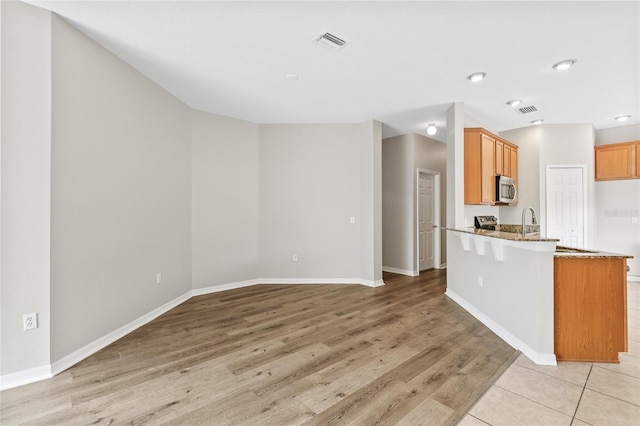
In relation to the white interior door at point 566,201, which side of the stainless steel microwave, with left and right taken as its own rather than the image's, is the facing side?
left

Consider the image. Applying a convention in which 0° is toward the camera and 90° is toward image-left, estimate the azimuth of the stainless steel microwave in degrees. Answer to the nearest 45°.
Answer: approximately 315°

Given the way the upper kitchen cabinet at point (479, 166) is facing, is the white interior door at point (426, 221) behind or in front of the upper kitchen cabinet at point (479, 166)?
behind

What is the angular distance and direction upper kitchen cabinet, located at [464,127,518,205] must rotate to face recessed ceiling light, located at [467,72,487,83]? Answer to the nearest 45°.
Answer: approximately 45° to its right

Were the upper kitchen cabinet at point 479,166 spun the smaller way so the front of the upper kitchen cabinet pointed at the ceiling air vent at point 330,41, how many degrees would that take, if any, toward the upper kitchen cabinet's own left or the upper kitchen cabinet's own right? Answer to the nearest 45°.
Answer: approximately 45° to the upper kitchen cabinet's own right

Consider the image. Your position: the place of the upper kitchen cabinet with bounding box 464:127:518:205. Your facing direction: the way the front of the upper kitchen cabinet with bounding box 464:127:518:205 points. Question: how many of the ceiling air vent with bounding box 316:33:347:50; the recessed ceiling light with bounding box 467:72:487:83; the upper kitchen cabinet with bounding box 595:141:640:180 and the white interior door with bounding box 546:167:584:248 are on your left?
2

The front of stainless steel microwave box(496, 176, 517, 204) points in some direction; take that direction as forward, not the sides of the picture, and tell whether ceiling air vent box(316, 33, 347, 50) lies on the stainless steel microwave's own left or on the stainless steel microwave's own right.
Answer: on the stainless steel microwave's own right

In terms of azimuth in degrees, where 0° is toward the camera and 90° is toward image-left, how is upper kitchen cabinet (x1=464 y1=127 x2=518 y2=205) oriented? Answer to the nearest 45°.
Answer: approximately 315°
